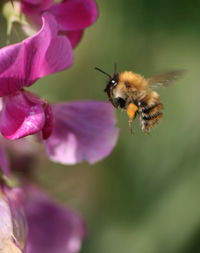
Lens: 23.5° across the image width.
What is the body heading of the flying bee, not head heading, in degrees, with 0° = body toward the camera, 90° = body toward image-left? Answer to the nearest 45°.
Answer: approximately 90°

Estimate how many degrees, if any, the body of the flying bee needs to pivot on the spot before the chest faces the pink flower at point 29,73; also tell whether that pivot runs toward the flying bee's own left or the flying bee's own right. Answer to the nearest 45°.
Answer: approximately 45° to the flying bee's own left

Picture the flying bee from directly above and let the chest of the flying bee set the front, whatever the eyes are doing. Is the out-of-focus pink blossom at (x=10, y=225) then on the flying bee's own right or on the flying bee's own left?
on the flying bee's own left
